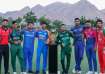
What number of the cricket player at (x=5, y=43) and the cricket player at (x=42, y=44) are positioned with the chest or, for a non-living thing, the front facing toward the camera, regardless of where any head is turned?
2

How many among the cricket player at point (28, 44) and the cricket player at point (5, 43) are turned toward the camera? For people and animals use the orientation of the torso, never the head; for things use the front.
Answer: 2

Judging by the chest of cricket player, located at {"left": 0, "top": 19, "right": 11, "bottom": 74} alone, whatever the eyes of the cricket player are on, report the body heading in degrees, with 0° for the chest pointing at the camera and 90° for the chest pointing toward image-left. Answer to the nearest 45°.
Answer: approximately 0°

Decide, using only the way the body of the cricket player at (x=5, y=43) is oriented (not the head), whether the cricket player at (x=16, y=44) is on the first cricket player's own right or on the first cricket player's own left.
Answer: on the first cricket player's own left

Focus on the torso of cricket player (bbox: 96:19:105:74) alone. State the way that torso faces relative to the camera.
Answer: toward the camera

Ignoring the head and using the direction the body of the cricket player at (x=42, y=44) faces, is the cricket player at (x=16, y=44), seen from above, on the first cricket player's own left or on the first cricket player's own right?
on the first cricket player's own right

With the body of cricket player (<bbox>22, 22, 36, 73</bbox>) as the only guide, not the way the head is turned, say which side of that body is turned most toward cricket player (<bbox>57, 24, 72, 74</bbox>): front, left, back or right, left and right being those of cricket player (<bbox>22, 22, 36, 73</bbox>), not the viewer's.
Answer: left

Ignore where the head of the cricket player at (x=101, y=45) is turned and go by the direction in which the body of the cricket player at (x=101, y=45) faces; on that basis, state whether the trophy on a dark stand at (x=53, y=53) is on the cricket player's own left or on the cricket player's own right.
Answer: on the cricket player's own right

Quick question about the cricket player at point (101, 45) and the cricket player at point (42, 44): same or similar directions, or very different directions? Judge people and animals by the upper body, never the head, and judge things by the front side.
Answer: same or similar directions

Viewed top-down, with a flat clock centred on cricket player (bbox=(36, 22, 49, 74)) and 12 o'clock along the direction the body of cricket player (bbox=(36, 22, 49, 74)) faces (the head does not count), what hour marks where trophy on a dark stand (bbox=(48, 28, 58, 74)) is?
trophy on a dark stand (bbox=(48, 28, 58, 74)) is roughly at 9 o'clock from cricket player (bbox=(36, 22, 49, 74)).

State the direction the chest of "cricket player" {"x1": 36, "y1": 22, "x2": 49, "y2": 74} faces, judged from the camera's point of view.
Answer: toward the camera

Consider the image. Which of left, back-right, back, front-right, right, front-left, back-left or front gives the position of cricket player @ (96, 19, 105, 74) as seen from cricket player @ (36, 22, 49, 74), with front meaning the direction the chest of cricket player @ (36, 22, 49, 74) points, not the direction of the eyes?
left
